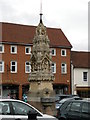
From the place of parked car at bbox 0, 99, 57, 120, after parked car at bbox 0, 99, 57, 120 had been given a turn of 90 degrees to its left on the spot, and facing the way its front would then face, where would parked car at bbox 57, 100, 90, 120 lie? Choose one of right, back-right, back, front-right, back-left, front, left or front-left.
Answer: front-right

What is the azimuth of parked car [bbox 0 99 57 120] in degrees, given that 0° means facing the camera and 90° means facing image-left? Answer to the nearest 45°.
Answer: approximately 270°

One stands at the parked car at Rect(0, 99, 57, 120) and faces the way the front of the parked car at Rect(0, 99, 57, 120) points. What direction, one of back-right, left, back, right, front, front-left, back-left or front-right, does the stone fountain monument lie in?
left
